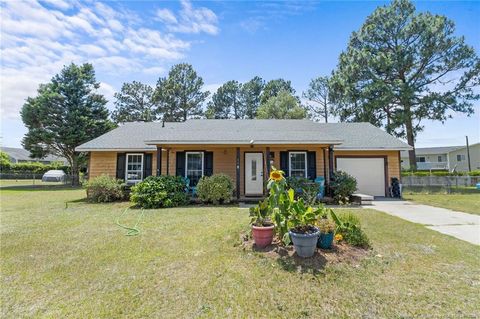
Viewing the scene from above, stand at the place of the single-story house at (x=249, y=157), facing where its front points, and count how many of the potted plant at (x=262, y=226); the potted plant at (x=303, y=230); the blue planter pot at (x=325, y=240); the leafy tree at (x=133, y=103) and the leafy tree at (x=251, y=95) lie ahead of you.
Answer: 3

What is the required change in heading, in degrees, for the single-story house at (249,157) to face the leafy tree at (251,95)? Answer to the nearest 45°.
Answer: approximately 180°

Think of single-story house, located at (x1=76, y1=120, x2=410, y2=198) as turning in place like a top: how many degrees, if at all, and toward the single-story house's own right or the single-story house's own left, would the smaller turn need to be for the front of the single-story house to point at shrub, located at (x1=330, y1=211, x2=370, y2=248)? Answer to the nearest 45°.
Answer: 0° — it already faces it

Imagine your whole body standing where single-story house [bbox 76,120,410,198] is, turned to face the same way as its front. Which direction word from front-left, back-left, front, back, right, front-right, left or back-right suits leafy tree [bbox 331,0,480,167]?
back-left

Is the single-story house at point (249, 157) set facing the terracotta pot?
yes

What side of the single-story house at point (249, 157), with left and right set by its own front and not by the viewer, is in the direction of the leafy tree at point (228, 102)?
back

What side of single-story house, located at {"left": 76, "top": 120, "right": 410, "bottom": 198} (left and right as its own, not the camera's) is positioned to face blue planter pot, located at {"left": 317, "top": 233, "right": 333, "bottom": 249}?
front

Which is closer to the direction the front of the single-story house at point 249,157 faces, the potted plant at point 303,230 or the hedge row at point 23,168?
the potted plant

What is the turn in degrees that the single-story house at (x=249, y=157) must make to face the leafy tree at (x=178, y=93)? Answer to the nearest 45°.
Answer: approximately 135° to its right

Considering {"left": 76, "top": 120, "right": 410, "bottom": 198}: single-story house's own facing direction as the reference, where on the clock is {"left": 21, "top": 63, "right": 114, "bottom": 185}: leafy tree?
The leafy tree is roughly at 4 o'clock from the single-story house.

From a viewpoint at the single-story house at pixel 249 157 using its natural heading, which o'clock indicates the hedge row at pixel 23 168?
The hedge row is roughly at 4 o'clock from the single-story house.

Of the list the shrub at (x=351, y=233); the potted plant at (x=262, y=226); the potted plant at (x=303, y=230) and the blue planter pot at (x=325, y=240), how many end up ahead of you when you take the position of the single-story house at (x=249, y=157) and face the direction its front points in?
4

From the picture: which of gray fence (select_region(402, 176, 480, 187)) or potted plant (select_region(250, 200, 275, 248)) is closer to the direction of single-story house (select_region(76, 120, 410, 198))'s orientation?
the potted plant

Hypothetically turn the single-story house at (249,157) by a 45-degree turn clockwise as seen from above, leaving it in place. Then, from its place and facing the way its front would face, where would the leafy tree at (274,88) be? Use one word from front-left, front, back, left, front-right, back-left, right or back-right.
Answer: back-right

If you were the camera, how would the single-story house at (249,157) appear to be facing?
facing the viewer
